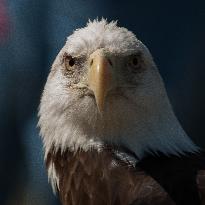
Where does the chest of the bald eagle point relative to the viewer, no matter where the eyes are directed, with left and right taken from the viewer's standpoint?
facing the viewer
